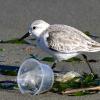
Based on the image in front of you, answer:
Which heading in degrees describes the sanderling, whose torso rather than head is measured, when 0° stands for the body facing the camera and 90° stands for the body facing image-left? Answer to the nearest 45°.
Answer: approximately 90°

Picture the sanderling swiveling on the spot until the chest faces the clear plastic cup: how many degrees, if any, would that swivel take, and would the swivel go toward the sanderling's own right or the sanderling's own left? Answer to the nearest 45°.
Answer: approximately 45° to the sanderling's own left
